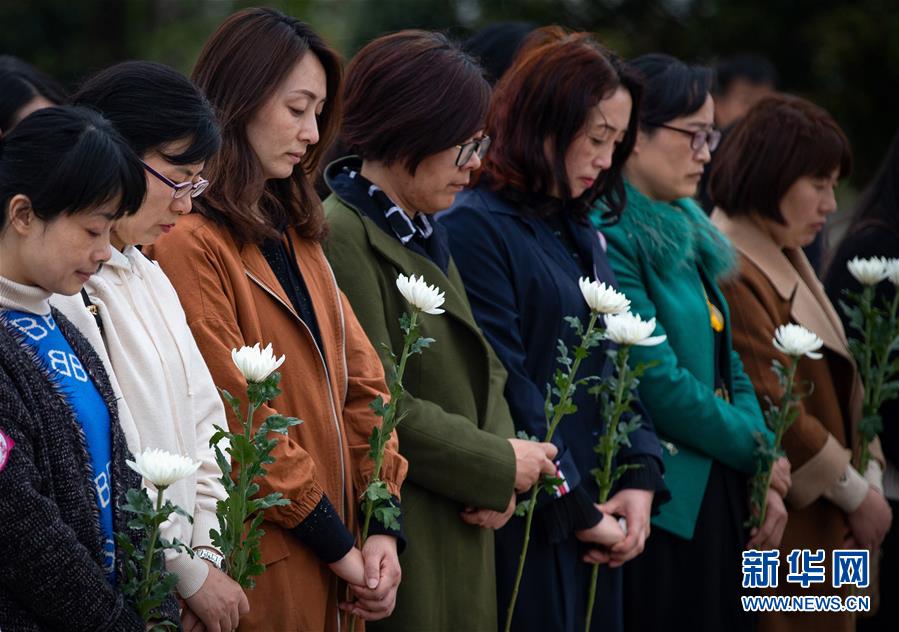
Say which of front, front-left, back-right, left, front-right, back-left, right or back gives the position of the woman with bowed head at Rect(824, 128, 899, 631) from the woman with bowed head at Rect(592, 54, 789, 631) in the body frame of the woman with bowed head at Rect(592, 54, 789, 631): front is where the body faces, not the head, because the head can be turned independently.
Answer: left

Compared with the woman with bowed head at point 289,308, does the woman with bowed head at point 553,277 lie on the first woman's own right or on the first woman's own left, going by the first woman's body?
on the first woman's own left
